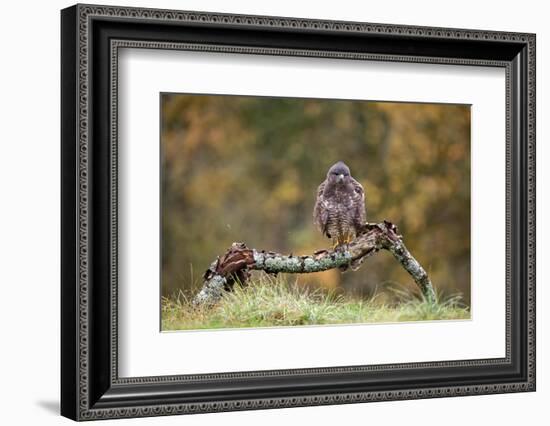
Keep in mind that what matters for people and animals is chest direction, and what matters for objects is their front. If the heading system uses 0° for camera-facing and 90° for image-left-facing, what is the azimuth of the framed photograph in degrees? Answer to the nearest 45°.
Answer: approximately 315°
